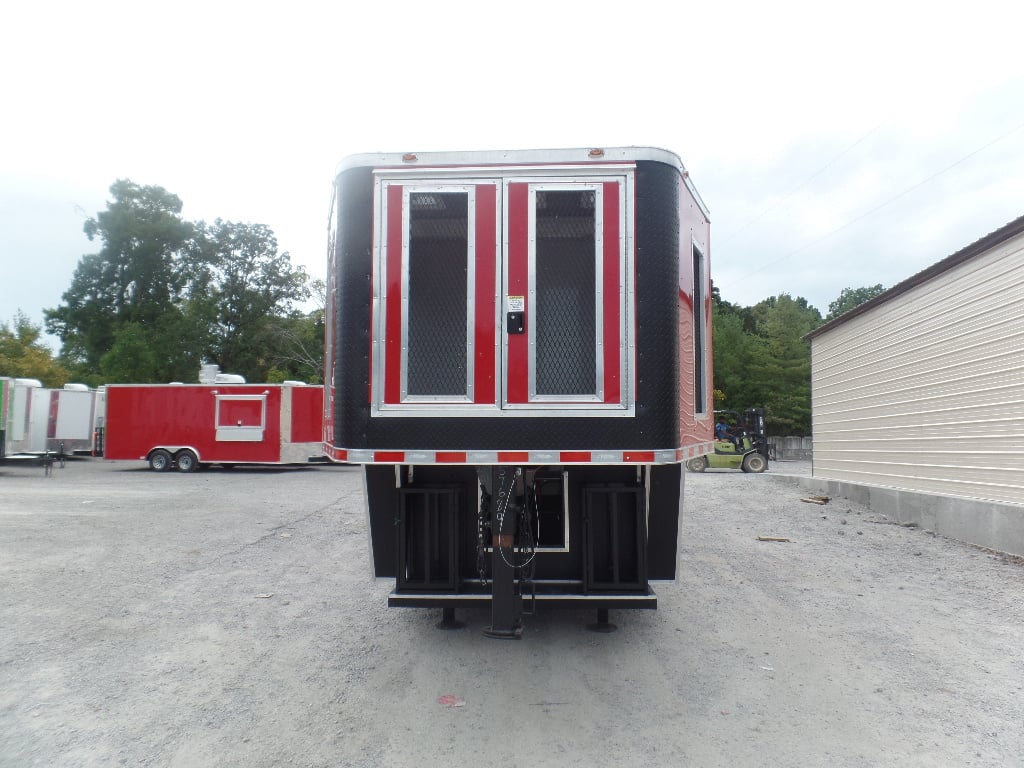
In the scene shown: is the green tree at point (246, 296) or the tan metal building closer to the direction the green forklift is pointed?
the tan metal building

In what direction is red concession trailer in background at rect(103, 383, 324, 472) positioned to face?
to the viewer's right

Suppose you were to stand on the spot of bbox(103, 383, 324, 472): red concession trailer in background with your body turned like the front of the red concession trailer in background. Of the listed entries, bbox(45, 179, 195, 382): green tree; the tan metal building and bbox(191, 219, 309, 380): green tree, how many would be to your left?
2

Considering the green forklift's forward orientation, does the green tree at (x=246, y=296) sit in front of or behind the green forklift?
behind

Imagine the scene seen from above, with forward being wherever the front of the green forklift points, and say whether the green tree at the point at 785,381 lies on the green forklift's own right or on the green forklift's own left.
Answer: on the green forklift's own left

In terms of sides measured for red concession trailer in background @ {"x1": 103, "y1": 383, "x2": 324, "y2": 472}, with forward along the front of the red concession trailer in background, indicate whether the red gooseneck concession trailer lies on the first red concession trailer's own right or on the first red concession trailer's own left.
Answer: on the first red concession trailer's own right

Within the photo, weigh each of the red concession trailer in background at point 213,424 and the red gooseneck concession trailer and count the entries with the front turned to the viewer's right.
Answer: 1

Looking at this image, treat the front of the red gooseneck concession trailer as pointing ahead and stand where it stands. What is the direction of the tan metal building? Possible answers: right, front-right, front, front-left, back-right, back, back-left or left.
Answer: back-left

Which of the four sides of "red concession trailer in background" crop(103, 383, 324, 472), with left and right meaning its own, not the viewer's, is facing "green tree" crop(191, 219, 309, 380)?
left

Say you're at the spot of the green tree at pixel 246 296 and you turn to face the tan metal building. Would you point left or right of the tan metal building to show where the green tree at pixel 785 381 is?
left

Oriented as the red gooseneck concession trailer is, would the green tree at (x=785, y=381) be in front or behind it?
behind
